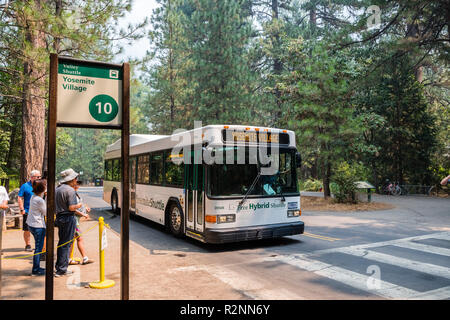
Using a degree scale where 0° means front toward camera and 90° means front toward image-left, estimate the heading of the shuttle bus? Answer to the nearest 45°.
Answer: approximately 315°

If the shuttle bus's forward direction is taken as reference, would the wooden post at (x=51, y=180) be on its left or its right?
on its right

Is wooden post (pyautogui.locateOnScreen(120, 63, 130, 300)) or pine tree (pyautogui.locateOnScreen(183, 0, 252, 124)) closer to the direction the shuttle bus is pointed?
the wooden post

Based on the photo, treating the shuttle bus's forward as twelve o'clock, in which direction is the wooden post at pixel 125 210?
The wooden post is roughly at 2 o'clock from the shuttle bus.

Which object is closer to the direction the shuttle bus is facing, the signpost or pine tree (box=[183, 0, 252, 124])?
the signpost

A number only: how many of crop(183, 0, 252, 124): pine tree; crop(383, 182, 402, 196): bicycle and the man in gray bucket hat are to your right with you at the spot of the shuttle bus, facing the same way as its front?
1

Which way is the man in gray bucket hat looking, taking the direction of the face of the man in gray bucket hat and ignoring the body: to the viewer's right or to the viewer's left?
to the viewer's right

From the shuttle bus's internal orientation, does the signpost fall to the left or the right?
on its right

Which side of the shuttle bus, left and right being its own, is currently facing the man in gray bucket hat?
right

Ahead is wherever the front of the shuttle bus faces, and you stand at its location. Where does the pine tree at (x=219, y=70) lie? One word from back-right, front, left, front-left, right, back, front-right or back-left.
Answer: back-left

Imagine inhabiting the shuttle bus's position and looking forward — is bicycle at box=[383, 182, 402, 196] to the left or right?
on its left

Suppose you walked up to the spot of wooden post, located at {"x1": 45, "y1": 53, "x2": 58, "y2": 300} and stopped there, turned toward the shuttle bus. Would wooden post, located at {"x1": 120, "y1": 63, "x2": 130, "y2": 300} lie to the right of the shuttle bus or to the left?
right
